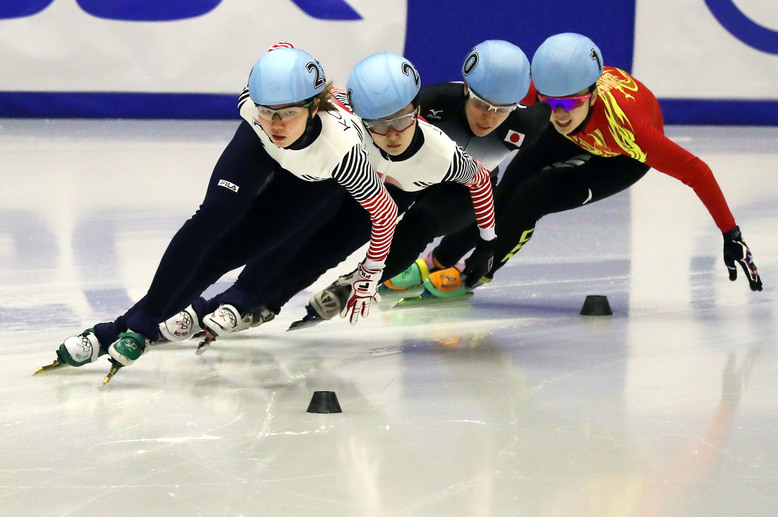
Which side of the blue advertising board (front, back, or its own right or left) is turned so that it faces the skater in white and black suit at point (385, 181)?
front

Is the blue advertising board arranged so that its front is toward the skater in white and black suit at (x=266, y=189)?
yes

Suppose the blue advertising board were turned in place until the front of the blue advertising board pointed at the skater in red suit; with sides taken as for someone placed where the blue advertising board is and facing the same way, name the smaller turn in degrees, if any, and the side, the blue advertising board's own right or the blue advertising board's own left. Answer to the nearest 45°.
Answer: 0° — it already faces them

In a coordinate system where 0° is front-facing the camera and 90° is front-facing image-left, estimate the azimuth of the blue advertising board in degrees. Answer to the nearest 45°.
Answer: approximately 0°
